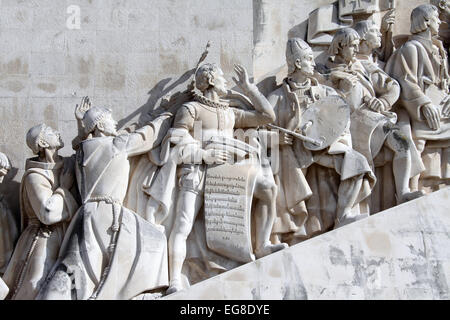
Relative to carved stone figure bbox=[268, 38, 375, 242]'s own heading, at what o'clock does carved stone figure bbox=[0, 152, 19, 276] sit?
carved stone figure bbox=[0, 152, 19, 276] is roughly at 4 o'clock from carved stone figure bbox=[268, 38, 375, 242].

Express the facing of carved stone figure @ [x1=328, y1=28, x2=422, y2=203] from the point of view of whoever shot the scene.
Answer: facing the viewer and to the right of the viewer

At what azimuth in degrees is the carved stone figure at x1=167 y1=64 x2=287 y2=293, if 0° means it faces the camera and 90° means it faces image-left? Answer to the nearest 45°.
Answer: approximately 315°

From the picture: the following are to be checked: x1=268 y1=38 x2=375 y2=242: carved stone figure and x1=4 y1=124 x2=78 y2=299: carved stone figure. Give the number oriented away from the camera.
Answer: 0
